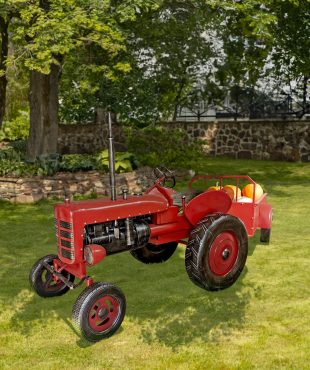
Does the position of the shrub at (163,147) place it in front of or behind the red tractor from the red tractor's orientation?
behind

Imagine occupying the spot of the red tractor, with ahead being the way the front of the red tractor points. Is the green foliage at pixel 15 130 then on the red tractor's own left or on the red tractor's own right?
on the red tractor's own right

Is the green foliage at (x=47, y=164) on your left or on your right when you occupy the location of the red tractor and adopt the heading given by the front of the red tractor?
on your right

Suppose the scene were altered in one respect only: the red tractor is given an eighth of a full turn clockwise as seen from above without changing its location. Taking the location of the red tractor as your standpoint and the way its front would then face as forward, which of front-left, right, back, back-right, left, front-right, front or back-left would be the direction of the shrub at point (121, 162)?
right

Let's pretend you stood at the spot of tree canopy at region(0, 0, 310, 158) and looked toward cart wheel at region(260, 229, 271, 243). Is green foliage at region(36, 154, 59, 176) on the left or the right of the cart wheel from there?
right

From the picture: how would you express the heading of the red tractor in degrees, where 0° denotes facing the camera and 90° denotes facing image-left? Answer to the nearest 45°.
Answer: approximately 45°

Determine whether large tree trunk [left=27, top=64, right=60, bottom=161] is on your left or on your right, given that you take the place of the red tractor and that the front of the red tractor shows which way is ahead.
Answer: on your right

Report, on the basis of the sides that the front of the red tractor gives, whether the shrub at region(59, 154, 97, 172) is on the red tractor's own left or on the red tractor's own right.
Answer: on the red tractor's own right
